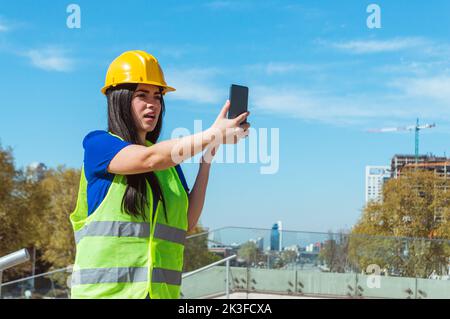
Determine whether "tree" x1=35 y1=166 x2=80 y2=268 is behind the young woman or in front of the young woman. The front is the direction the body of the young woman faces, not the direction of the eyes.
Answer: behind

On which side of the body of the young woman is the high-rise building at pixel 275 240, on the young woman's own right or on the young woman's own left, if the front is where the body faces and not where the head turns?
on the young woman's own left

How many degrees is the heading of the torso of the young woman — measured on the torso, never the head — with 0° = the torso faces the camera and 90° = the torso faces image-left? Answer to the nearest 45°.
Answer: approximately 315°

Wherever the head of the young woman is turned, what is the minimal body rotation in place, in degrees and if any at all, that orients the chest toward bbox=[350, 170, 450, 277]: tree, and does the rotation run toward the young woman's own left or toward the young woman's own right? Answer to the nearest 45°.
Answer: approximately 135° to the young woman's own left

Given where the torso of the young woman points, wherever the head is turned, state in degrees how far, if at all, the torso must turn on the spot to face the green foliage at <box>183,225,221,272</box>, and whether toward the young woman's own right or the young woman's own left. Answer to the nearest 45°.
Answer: approximately 135° to the young woman's own left

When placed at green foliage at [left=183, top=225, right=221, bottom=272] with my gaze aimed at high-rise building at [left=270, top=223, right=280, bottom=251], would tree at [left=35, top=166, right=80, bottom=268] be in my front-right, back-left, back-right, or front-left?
back-left

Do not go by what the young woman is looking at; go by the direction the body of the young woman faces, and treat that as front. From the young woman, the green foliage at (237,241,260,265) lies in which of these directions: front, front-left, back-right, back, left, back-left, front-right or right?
back-left

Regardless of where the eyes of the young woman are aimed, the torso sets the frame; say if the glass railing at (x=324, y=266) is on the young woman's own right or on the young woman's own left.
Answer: on the young woman's own left

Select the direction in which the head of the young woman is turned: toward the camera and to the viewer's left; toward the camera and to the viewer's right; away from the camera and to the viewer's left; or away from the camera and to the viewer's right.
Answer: toward the camera and to the viewer's right

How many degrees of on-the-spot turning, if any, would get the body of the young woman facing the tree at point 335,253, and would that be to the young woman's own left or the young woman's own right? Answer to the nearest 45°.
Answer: approximately 135° to the young woman's own left
